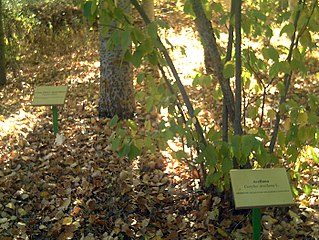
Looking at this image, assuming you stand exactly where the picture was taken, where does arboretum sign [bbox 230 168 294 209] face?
facing the viewer

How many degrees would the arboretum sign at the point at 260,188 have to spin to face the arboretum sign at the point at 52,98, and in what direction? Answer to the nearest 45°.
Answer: approximately 135° to its right

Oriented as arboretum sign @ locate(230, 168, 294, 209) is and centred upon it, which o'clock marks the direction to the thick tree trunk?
The thick tree trunk is roughly at 5 o'clock from the arboretum sign.
